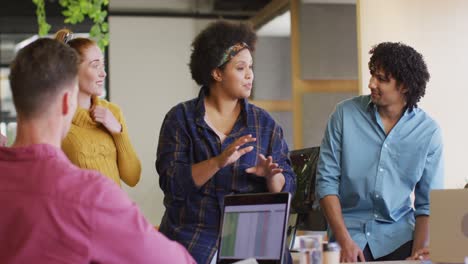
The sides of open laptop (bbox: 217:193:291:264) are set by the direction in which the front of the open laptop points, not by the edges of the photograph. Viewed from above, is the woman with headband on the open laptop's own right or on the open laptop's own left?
on the open laptop's own right

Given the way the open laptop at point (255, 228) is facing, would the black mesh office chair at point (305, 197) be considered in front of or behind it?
behind

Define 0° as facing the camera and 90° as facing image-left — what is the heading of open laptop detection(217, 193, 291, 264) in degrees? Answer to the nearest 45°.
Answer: approximately 45°
